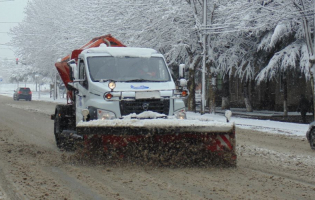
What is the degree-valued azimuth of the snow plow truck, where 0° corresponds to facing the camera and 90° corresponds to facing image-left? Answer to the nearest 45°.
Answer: approximately 315°
